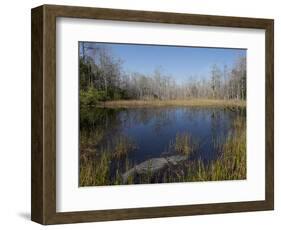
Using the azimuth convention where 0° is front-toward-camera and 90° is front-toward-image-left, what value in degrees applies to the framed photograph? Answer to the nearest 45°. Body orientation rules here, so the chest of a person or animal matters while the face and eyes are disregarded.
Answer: approximately 315°
